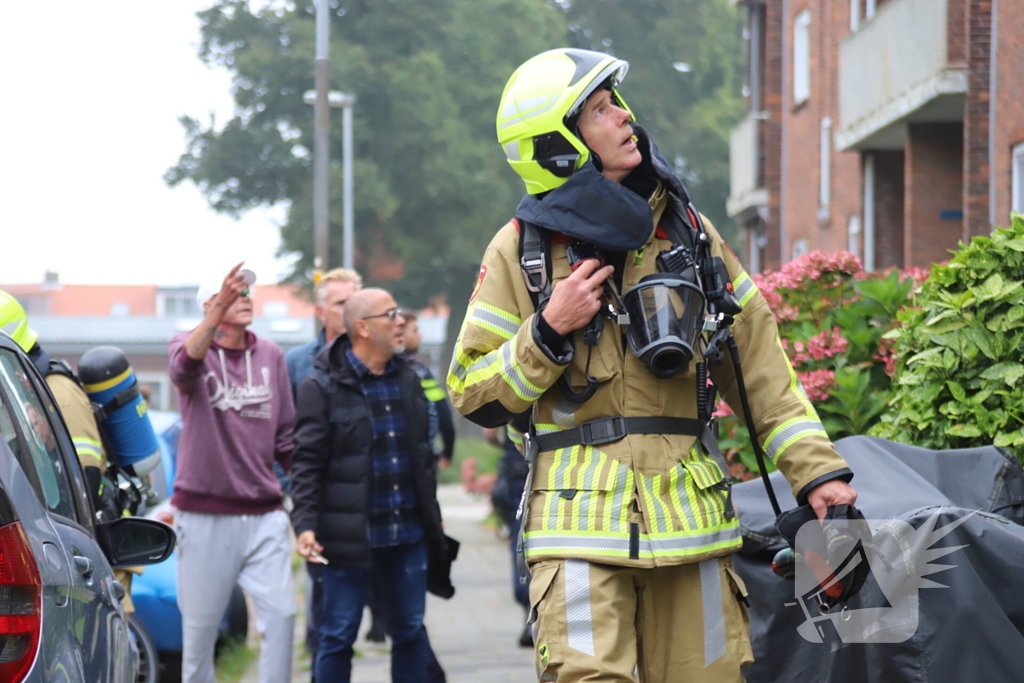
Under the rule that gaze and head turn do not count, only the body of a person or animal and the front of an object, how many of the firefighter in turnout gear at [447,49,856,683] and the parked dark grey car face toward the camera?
1

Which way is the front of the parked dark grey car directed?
away from the camera

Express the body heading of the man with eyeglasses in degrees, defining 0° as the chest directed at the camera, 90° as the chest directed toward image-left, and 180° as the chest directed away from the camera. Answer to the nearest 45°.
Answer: approximately 315°

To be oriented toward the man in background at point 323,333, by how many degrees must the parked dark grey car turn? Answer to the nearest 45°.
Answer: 0° — it already faces them

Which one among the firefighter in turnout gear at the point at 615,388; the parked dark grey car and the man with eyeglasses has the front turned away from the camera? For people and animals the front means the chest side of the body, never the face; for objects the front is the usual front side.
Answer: the parked dark grey car

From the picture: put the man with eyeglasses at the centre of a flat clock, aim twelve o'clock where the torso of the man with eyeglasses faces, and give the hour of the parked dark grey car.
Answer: The parked dark grey car is roughly at 2 o'clock from the man with eyeglasses.

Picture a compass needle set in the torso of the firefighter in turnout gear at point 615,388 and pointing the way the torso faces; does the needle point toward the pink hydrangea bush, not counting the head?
no

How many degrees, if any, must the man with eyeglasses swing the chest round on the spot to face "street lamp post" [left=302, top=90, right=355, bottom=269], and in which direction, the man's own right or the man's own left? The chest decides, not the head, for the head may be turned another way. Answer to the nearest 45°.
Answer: approximately 135° to the man's own left

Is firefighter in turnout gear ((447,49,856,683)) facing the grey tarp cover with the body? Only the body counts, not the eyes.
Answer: no

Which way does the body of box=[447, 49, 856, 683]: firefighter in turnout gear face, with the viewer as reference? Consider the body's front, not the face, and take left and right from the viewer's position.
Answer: facing the viewer

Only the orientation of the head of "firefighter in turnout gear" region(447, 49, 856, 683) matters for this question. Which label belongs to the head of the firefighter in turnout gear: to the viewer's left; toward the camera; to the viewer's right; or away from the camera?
to the viewer's right

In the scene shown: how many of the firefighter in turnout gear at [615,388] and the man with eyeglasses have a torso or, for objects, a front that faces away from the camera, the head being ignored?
0

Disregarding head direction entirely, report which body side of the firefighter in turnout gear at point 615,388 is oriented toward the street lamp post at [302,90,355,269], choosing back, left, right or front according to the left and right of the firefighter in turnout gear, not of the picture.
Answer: back

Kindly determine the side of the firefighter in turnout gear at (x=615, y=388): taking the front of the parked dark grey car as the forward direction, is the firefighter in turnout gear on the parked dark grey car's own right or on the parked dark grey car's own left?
on the parked dark grey car's own right

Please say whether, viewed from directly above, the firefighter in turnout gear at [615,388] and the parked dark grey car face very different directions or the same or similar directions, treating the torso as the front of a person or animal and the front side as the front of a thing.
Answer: very different directions

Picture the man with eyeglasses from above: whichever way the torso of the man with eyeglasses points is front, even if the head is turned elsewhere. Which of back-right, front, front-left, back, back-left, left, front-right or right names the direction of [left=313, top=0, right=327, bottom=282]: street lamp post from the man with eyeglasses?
back-left

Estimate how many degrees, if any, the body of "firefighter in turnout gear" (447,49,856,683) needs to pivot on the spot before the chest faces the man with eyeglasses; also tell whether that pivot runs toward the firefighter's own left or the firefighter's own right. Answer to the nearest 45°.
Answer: approximately 135° to the firefighter's own right

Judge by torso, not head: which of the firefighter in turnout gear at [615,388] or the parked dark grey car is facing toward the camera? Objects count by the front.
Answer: the firefighter in turnout gear
